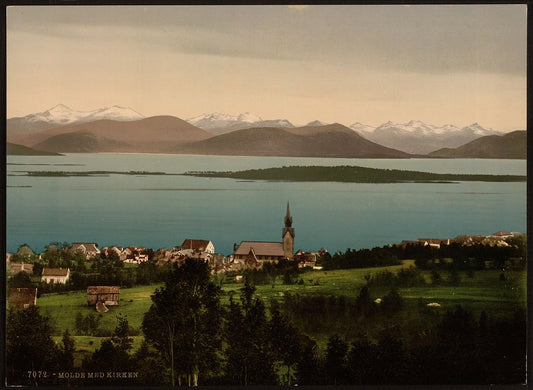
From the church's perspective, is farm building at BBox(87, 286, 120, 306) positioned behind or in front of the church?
behind

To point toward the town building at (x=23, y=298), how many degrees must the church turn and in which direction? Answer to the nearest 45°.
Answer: approximately 180°

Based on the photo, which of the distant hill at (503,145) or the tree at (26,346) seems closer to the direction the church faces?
the distant hill

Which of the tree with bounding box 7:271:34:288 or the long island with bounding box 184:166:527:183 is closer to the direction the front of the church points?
the long island

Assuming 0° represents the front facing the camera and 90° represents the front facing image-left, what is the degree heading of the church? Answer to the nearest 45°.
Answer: approximately 270°

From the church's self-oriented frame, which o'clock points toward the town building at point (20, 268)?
The town building is roughly at 6 o'clock from the church.

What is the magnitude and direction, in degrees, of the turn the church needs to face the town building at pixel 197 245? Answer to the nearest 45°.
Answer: approximately 180°

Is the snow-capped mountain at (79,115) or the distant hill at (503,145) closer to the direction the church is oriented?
the distant hill

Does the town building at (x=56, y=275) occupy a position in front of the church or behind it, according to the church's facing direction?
behind

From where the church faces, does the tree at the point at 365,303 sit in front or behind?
in front
